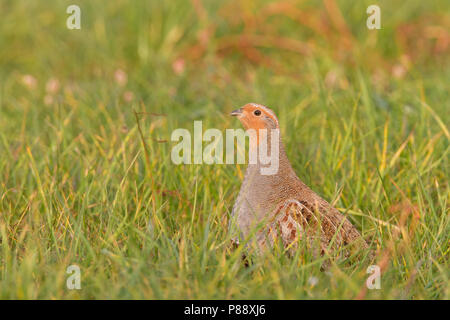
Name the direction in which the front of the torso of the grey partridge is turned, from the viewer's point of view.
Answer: to the viewer's left
